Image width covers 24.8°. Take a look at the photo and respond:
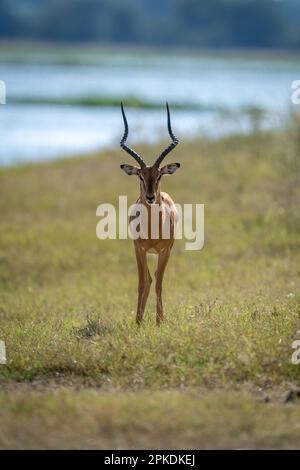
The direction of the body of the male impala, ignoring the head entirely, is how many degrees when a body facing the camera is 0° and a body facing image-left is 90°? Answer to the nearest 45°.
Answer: approximately 0°
